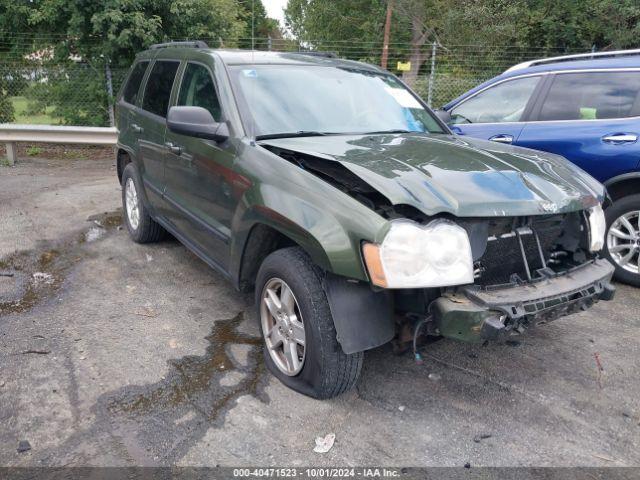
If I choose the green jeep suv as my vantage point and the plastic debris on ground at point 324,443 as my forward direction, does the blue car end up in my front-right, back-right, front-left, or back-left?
back-left

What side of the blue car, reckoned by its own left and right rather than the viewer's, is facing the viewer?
left

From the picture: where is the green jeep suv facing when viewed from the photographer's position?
facing the viewer and to the right of the viewer

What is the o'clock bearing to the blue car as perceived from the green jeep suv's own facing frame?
The blue car is roughly at 9 o'clock from the green jeep suv.

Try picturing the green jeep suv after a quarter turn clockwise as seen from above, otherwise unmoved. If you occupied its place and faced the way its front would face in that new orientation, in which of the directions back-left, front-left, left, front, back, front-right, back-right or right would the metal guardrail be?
right

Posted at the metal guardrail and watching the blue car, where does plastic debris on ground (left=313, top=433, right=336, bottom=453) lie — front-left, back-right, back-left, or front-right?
front-right

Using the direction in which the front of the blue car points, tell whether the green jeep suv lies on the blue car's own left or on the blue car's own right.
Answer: on the blue car's own left
